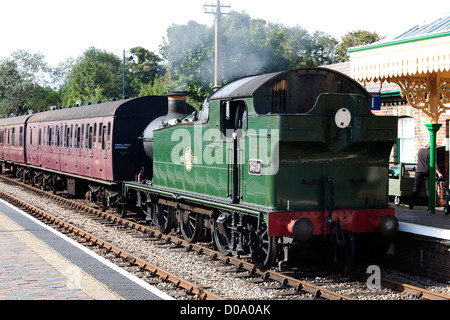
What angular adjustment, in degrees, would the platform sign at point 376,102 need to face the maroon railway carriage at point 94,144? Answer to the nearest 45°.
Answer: approximately 90° to its right

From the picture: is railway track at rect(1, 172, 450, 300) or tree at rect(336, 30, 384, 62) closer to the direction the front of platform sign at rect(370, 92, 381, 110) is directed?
the railway track

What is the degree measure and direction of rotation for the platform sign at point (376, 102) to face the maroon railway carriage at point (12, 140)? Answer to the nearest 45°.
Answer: approximately 135° to its right

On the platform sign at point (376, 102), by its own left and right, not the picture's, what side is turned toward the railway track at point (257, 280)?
front

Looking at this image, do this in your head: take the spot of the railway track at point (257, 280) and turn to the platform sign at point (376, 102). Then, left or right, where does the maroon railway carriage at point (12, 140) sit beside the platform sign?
left

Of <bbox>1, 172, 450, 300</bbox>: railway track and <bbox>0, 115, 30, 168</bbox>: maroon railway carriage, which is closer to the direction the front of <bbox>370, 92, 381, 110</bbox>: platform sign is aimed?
the railway track

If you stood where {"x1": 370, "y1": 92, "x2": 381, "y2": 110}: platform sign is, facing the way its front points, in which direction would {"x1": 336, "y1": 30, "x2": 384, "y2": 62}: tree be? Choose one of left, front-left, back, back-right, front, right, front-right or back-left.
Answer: back

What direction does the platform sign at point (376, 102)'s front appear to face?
toward the camera
